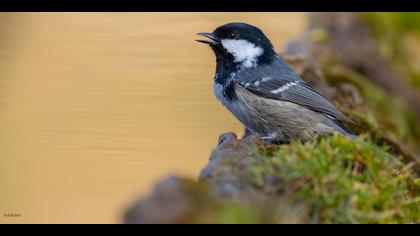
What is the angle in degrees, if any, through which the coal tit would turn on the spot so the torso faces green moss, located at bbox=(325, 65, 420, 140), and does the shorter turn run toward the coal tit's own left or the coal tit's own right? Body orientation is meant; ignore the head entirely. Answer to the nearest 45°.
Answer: approximately 135° to the coal tit's own right

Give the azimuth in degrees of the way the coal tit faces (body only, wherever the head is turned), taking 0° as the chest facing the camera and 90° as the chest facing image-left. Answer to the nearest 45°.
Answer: approximately 90°
